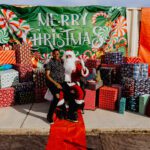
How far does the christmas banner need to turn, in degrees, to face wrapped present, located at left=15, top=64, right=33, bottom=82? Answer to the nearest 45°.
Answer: approximately 45° to its right

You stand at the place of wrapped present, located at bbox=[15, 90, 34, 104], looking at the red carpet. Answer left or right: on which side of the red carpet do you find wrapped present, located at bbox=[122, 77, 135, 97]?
left

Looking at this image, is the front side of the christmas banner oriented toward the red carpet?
yes

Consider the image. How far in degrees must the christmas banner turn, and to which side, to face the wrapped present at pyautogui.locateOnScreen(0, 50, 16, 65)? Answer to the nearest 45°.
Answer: approximately 90° to its right

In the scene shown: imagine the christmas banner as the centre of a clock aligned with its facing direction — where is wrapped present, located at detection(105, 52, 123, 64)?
The wrapped present is roughly at 10 o'clock from the christmas banner.

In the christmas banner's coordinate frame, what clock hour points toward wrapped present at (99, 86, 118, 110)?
The wrapped present is roughly at 11 o'clock from the christmas banner.

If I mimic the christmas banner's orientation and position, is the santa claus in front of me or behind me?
in front

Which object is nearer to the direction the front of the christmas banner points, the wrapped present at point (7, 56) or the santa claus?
the santa claus

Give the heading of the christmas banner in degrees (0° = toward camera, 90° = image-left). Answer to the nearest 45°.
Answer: approximately 0°

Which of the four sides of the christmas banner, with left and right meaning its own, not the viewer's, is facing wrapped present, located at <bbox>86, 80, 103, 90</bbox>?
front
